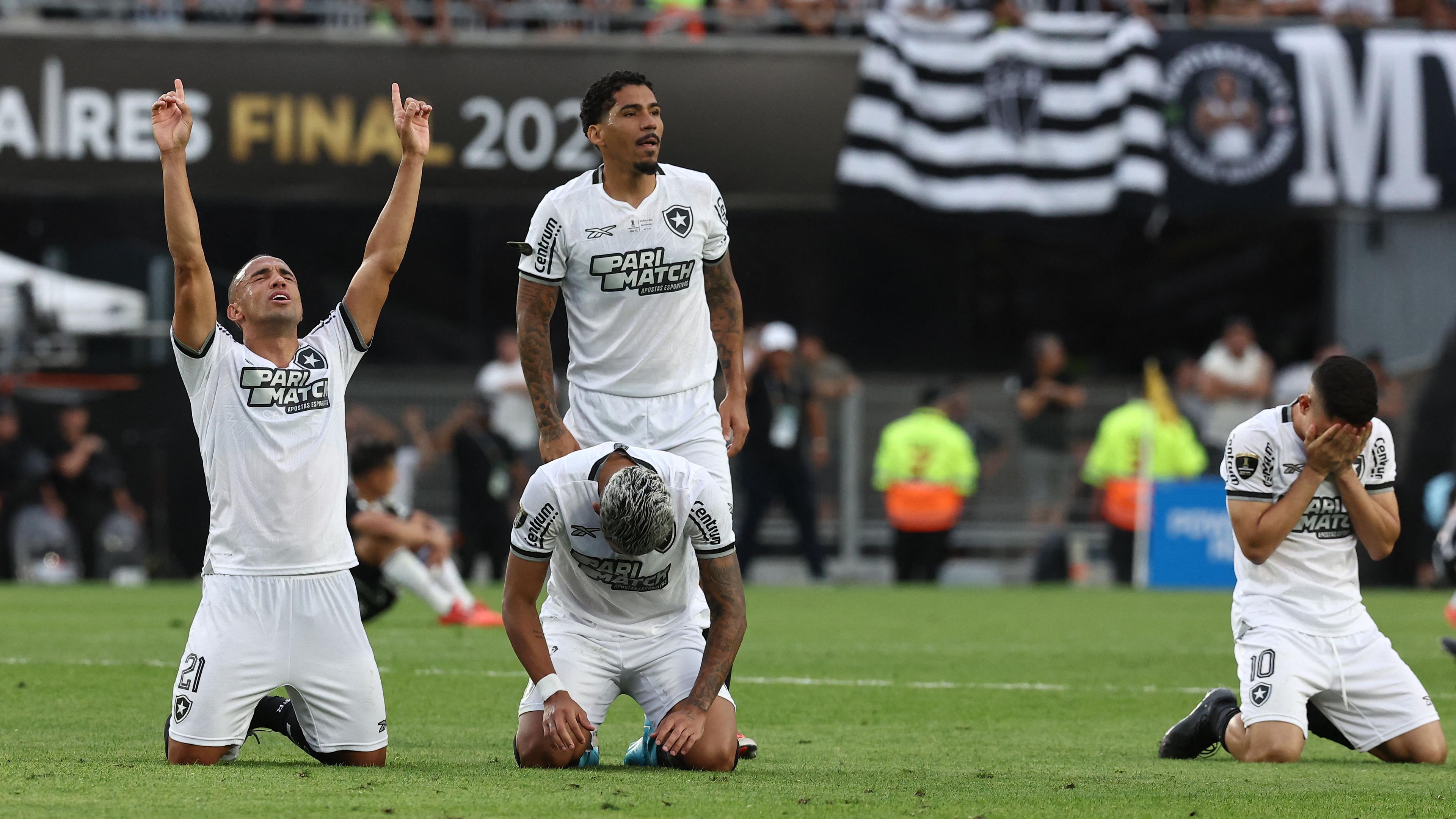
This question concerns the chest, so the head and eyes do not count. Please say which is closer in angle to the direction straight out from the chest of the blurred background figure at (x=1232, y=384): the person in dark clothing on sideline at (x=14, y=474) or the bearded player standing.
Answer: the bearded player standing

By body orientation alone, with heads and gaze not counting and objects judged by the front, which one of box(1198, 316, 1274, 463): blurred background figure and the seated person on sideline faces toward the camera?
the blurred background figure

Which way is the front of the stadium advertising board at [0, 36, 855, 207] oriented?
toward the camera

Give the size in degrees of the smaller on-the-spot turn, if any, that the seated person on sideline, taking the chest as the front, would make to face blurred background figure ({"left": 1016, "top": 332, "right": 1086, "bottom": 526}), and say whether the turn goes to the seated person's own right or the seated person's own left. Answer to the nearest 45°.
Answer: approximately 45° to the seated person's own left

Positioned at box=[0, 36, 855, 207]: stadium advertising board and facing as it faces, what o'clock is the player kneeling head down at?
The player kneeling head down is roughly at 12 o'clock from the stadium advertising board.

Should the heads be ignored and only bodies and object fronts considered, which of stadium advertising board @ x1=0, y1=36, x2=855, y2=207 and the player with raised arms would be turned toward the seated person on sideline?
the stadium advertising board

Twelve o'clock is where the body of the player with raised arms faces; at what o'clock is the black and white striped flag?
The black and white striped flag is roughly at 7 o'clock from the player with raised arms.

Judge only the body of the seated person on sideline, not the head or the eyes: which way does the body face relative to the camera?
to the viewer's right

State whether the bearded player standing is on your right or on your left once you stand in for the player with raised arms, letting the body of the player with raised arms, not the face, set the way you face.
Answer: on your left

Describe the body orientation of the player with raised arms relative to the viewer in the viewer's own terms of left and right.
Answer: facing the viewer

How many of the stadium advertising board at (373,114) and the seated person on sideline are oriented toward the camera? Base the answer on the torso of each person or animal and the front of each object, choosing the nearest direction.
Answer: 1

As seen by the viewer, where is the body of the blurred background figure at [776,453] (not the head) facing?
toward the camera

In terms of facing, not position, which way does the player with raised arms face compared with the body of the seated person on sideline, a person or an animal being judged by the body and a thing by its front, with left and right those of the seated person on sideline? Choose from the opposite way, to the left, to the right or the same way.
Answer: to the right

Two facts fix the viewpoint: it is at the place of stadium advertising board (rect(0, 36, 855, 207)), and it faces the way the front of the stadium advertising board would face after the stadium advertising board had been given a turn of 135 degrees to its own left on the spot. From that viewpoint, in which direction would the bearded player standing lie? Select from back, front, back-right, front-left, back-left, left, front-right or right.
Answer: back-right

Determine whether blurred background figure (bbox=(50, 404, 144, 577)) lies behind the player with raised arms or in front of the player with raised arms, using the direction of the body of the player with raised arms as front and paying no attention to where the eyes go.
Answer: behind

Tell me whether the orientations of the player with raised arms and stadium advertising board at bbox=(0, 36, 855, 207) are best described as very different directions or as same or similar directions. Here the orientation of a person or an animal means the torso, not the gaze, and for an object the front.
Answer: same or similar directions

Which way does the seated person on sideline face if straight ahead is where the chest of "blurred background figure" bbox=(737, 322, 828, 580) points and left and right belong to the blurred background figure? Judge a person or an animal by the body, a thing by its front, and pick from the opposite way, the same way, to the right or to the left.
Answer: to the left
